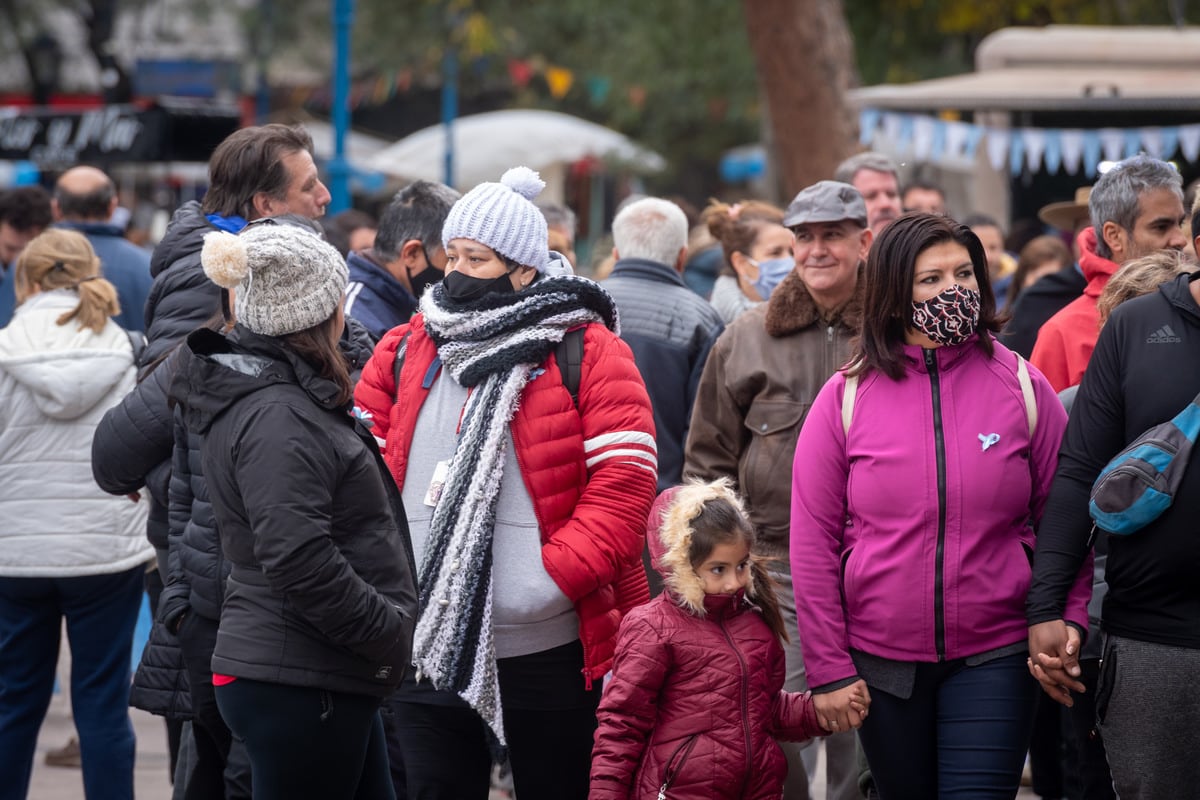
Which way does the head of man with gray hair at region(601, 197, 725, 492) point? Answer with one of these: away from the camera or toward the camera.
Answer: away from the camera

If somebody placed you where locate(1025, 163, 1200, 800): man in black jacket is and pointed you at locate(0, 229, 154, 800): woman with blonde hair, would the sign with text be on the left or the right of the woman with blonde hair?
right

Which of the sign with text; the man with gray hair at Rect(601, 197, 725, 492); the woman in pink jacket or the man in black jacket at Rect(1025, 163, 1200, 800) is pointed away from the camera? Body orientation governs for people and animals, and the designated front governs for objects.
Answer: the man with gray hair at Rect(601, 197, 725, 492)

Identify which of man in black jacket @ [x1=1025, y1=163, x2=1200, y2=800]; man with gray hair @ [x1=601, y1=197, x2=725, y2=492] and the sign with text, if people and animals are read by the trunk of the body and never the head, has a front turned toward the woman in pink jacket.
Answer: the sign with text

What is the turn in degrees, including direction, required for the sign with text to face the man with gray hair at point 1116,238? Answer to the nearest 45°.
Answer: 0° — it already faces them

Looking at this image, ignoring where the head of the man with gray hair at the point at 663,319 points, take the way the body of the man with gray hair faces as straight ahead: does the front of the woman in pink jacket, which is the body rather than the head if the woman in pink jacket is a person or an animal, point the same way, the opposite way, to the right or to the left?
the opposite way

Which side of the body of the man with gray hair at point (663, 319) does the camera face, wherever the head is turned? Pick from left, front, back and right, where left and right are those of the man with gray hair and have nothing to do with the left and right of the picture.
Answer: back

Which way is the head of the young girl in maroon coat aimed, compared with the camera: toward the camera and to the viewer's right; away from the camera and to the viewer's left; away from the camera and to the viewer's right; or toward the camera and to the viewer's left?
toward the camera and to the viewer's right

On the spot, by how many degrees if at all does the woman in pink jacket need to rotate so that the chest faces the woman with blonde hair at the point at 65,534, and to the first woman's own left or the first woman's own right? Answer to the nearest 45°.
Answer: approximately 90° to the first woman's own right

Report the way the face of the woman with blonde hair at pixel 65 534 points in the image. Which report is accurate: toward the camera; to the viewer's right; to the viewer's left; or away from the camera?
away from the camera

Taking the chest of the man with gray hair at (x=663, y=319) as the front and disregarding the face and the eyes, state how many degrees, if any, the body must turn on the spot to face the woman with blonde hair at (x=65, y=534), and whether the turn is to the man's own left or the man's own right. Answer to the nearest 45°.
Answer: approximately 90° to the man's own left

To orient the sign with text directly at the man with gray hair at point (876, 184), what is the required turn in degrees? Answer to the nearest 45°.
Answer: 0° — it already faces them
